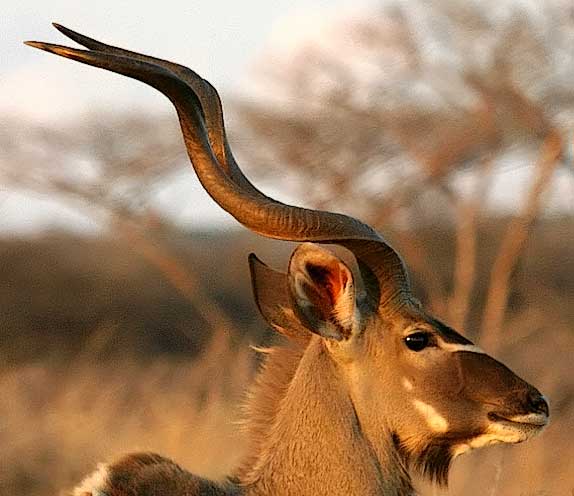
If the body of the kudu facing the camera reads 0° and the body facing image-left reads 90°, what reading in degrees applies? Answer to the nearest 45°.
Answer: approximately 270°
